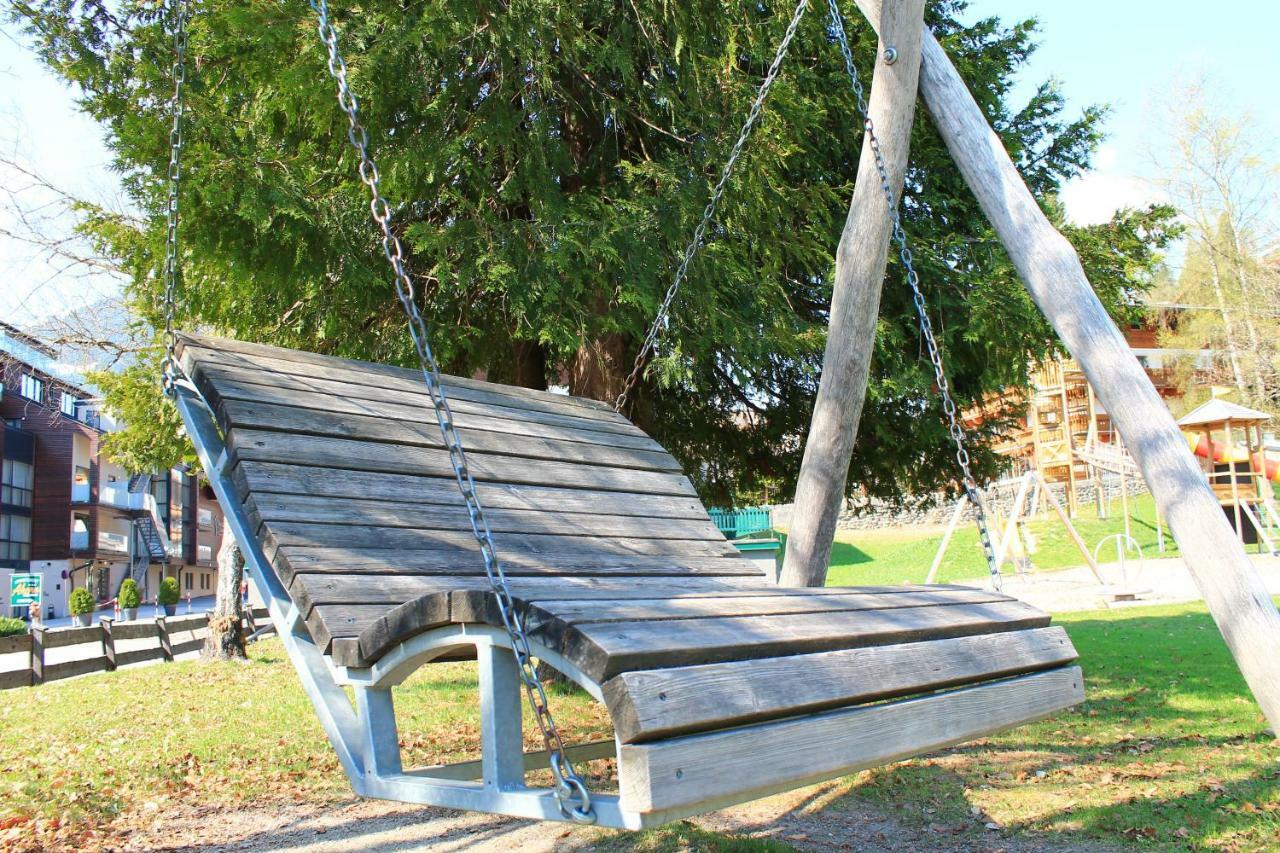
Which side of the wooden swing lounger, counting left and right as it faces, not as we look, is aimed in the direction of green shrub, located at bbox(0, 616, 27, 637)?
back

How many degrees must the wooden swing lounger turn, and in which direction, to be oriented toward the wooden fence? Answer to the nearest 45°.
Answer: approximately 180°

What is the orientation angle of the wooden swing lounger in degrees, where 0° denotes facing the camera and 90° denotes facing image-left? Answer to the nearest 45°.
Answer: approximately 315°

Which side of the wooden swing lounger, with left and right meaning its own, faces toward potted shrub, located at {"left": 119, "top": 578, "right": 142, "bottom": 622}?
back

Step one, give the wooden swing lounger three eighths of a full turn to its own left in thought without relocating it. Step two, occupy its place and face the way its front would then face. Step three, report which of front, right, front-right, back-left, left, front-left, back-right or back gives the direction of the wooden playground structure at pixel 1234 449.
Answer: front-right
